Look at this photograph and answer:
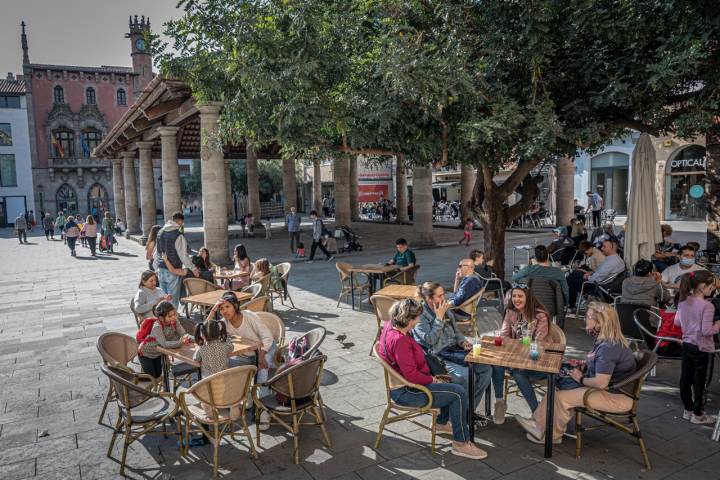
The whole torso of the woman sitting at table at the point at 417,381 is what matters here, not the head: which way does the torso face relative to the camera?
to the viewer's right

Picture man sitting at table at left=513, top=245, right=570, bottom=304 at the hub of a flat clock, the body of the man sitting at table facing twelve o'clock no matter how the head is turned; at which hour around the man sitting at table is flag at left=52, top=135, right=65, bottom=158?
The flag is roughly at 10 o'clock from the man sitting at table.

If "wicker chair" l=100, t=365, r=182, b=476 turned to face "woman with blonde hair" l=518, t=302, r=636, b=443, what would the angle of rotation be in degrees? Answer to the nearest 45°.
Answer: approximately 90° to its right

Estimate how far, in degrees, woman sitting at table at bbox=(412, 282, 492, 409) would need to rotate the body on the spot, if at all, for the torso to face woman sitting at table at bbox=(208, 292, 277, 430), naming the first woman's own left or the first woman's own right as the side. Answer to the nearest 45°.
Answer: approximately 135° to the first woman's own right

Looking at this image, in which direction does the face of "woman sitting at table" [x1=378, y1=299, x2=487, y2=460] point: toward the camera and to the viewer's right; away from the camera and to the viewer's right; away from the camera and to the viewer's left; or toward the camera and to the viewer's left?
away from the camera and to the viewer's right

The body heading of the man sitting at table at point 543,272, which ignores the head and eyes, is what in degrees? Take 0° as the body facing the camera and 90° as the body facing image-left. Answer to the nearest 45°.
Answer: approximately 180°

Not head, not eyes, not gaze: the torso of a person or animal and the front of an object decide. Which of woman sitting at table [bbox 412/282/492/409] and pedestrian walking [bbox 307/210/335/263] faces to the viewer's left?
the pedestrian walking

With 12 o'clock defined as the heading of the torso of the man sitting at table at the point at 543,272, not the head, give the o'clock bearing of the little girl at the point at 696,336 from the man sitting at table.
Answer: The little girl is roughly at 5 o'clock from the man sitting at table.

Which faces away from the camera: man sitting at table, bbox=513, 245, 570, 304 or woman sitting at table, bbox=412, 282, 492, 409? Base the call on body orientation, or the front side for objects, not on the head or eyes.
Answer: the man sitting at table

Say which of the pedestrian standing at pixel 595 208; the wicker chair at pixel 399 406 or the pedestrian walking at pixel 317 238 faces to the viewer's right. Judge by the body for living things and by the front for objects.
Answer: the wicker chair

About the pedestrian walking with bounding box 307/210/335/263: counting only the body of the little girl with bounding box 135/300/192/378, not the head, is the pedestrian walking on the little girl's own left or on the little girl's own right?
on the little girl's own left

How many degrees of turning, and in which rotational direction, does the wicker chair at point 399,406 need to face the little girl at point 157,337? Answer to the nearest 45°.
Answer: approximately 180°

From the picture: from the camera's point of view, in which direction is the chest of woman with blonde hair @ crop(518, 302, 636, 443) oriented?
to the viewer's left
